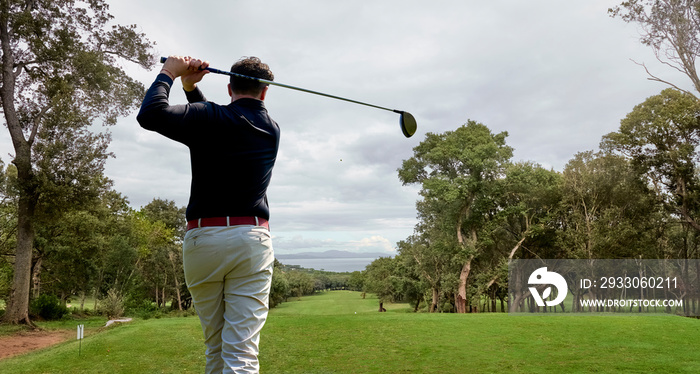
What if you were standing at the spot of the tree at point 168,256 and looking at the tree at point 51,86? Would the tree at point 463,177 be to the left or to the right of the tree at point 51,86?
left

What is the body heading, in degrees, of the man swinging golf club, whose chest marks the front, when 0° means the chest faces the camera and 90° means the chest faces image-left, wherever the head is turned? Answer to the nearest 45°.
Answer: approximately 180°

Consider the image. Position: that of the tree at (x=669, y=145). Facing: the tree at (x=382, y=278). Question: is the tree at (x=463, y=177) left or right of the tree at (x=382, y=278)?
left

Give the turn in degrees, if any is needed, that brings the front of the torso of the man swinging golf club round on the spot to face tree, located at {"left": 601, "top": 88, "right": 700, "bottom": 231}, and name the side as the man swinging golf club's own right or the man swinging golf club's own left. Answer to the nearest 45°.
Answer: approximately 45° to the man swinging golf club's own right

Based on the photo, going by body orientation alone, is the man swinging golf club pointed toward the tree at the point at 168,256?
yes

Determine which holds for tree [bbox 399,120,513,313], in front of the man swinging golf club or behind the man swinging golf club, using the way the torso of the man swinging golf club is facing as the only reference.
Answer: in front

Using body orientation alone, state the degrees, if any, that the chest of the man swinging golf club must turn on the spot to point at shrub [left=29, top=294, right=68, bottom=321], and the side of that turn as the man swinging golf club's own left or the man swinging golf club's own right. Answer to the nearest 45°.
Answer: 0° — they already face it

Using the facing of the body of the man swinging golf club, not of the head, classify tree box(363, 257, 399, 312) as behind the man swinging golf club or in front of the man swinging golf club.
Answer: in front

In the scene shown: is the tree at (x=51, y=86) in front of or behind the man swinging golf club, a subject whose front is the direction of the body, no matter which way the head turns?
in front

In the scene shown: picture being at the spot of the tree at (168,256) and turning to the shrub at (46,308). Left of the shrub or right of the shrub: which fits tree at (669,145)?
left
